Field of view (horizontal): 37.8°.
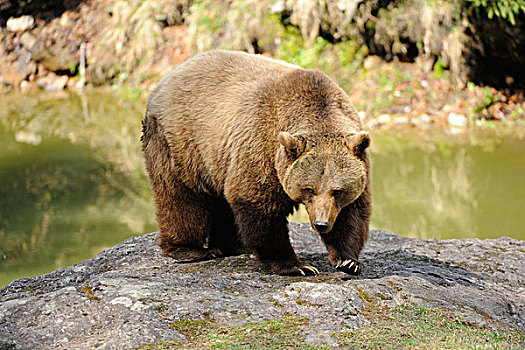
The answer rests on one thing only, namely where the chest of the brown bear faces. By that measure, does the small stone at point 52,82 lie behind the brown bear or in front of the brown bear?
behind

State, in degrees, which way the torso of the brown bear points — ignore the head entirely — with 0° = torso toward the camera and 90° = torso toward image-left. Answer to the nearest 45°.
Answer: approximately 315°

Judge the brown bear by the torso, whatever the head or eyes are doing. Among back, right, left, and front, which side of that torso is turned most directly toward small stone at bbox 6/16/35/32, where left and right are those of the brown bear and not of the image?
back

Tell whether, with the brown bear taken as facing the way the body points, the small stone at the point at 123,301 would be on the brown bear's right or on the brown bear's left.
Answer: on the brown bear's right
